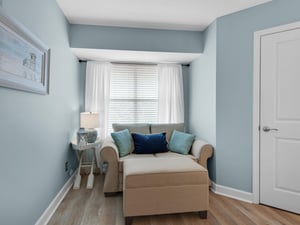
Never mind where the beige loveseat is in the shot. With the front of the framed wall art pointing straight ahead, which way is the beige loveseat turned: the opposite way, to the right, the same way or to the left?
to the right

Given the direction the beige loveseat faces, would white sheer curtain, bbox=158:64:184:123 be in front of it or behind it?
behind

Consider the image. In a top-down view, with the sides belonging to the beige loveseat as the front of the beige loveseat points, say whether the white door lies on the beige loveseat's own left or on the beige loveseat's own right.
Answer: on the beige loveseat's own left

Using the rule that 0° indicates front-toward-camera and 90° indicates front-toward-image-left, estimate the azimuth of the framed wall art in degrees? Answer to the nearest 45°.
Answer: approximately 315°

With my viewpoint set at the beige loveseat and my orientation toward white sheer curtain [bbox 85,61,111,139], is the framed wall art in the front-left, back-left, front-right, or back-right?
back-left

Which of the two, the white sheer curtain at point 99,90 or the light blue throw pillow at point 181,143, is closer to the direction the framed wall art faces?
the light blue throw pillow

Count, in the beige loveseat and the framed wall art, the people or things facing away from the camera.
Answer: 0

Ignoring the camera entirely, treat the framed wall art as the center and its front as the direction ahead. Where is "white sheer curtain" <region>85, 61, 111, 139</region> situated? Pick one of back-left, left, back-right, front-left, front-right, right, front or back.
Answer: left

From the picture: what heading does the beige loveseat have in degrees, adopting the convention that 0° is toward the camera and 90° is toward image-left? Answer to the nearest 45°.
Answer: approximately 0°

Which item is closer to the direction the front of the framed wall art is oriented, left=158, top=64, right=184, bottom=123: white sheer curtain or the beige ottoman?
the beige ottoman
